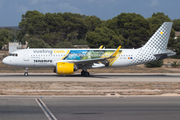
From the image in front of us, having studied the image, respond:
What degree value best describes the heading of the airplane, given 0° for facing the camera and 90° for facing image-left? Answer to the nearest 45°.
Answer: approximately 90°
